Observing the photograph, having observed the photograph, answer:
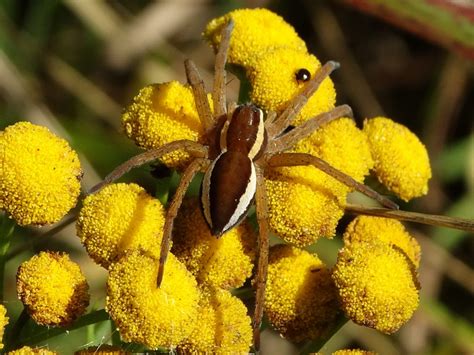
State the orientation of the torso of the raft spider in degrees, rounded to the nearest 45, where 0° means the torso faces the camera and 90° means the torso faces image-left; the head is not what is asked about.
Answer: approximately 180°
